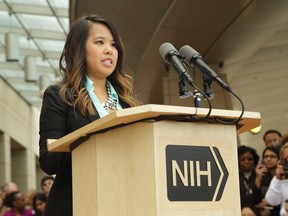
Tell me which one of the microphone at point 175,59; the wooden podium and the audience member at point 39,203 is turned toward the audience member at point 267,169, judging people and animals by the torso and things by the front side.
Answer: the audience member at point 39,203

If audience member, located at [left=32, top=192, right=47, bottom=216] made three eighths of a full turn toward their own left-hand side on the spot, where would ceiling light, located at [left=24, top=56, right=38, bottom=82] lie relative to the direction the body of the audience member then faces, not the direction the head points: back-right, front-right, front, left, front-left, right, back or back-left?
front

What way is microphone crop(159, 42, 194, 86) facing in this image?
to the viewer's left

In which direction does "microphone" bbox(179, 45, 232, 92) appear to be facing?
to the viewer's left

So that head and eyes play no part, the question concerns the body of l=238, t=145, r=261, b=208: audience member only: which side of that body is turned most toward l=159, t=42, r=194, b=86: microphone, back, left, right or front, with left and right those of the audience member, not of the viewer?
front

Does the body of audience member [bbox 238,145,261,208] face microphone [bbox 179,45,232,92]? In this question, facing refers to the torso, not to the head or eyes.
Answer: yes

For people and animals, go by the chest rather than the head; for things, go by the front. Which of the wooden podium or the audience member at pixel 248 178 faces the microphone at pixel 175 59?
the audience member

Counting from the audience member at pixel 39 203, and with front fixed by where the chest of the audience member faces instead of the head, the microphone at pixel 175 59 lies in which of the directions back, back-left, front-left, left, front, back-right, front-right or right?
front-right

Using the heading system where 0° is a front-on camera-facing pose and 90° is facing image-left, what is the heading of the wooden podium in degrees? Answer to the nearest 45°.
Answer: approximately 315°
